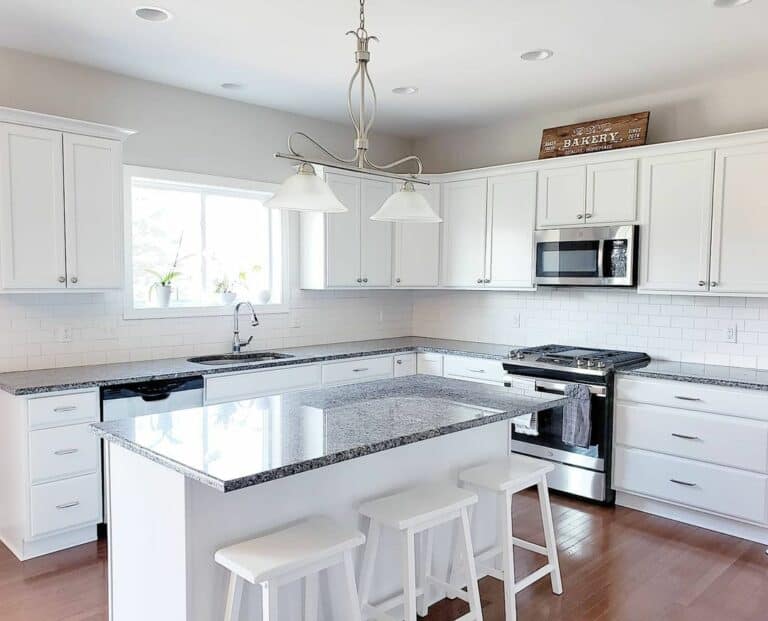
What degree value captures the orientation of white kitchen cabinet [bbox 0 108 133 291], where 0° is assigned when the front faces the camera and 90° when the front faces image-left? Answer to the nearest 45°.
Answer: approximately 315°

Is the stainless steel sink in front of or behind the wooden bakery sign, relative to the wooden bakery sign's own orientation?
in front

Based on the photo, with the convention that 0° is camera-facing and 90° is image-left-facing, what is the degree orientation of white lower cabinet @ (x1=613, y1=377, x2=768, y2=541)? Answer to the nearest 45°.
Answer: approximately 45°

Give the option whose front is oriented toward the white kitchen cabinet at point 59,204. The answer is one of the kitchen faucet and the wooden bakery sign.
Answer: the wooden bakery sign

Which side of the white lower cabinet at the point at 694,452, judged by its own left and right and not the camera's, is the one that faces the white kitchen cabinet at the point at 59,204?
front

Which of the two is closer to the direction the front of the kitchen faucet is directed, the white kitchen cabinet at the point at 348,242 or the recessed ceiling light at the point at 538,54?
the recessed ceiling light

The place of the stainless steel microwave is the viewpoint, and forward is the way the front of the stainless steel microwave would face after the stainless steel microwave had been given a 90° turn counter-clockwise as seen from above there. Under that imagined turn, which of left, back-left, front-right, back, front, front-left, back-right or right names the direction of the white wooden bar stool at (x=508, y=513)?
front-right

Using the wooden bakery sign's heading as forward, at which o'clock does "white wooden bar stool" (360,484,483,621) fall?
The white wooden bar stool is roughly at 11 o'clock from the wooden bakery sign.

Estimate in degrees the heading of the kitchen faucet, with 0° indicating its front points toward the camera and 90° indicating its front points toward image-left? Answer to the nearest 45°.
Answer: approximately 315°

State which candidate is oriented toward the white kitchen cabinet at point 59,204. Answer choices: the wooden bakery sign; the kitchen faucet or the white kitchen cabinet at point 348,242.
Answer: the wooden bakery sign
